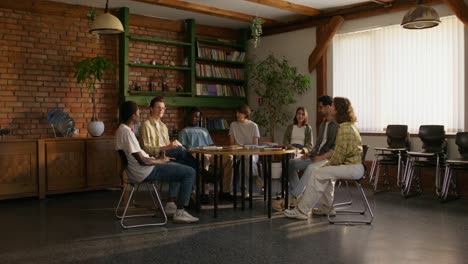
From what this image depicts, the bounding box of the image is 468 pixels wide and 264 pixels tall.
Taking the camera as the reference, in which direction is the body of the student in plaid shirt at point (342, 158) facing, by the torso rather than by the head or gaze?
to the viewer's left

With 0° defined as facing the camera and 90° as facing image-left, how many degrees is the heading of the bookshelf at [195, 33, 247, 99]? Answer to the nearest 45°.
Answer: approximately 315°

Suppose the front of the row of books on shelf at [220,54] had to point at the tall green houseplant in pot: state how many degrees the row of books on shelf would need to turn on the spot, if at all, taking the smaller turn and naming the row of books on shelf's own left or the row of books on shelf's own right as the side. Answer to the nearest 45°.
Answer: approximately 90° to the row of books on shelf's own left

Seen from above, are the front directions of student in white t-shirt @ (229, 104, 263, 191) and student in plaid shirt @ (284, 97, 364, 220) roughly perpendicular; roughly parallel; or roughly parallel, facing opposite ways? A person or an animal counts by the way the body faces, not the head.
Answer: roughly perpendicular

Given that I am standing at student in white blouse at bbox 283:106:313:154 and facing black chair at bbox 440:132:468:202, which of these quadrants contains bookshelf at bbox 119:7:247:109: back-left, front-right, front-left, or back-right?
back-left

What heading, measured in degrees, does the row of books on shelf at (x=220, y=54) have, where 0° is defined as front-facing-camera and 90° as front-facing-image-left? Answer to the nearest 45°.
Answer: approximately 0°

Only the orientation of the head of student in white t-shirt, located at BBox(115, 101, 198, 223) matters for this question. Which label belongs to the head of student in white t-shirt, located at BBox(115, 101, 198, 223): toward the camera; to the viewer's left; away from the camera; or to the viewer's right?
to the viewer's right

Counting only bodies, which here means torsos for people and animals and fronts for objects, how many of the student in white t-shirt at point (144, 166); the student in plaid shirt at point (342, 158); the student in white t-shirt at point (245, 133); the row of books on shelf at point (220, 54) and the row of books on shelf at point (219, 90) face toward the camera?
3

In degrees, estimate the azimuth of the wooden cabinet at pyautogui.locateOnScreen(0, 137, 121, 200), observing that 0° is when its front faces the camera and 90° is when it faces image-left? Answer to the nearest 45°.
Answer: approximately 315°
